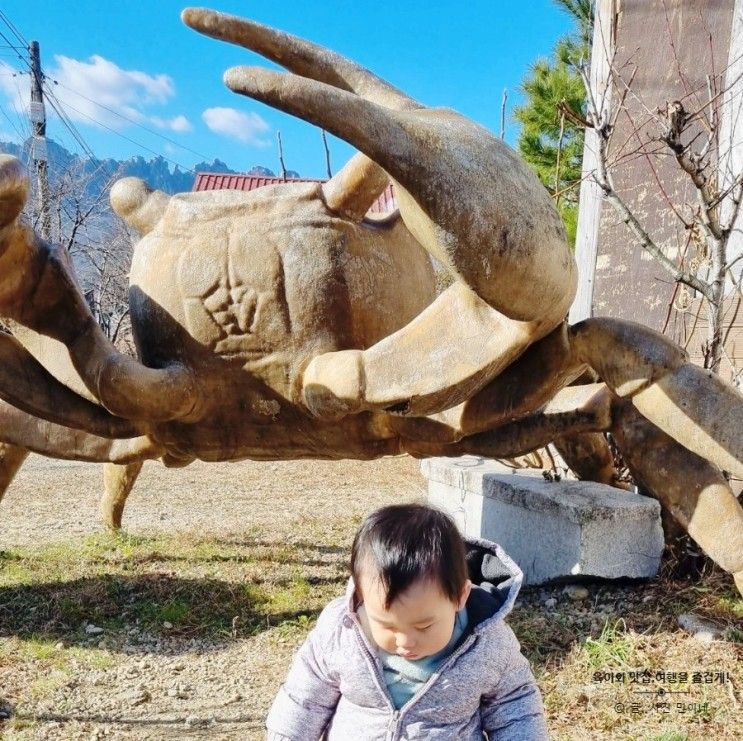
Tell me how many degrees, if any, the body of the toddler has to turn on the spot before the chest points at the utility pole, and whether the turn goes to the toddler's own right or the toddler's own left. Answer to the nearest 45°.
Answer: approximately 135° to the toddler's own right

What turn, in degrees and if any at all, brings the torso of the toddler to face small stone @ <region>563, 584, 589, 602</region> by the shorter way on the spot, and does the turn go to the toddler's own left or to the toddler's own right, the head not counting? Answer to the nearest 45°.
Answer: approximately 180°

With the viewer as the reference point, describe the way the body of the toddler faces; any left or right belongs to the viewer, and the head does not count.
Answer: facing the viewer

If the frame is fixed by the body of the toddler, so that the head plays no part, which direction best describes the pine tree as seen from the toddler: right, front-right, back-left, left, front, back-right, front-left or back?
back
